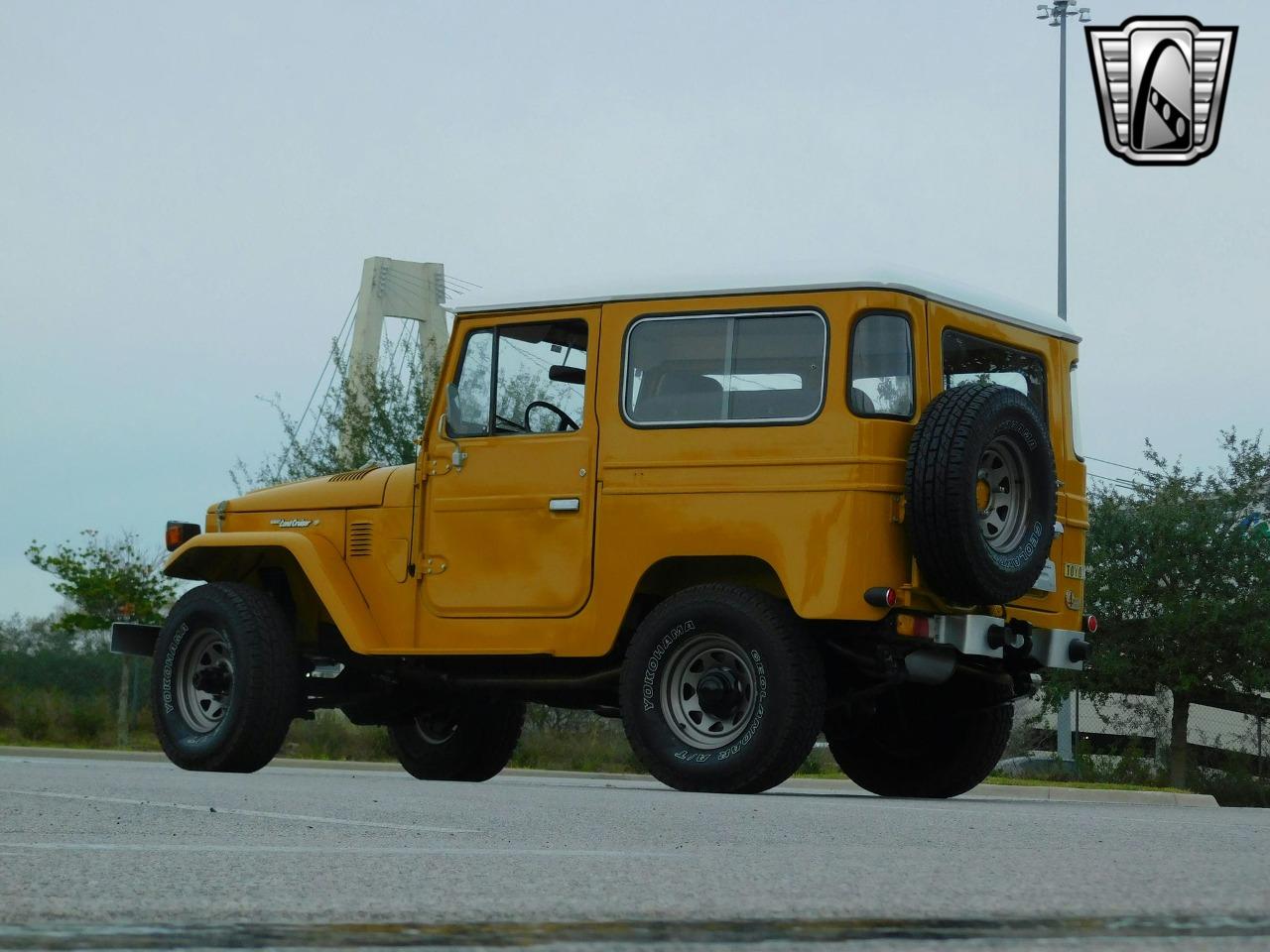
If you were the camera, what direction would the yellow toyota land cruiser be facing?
facing away from the viewer and to the left of the viewer

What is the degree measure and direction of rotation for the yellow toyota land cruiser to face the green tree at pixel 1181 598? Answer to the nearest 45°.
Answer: approximately 90° to its right

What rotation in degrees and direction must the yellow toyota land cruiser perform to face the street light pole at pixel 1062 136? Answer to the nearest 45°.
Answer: approximately 45° to its right
